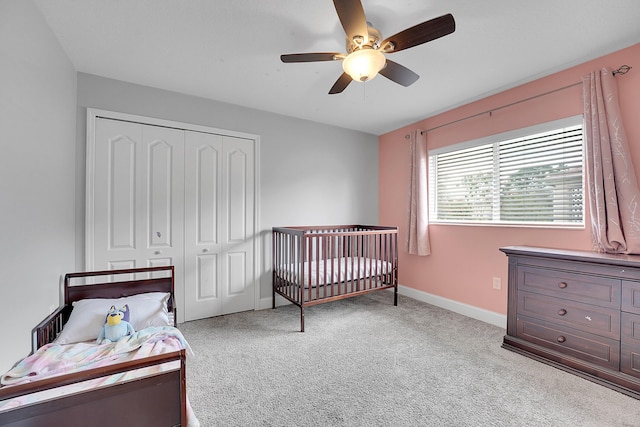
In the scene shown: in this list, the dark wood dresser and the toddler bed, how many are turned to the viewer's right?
0

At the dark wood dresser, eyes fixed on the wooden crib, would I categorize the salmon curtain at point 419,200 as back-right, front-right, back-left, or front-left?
front-right

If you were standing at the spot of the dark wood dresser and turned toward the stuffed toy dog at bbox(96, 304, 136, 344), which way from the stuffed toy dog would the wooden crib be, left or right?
right

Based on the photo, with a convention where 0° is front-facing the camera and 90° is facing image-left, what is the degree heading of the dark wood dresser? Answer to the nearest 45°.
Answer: approximately 45°

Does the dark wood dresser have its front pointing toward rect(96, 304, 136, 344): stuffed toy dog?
yes

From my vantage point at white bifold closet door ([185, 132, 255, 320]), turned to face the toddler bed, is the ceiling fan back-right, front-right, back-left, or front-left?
front-left

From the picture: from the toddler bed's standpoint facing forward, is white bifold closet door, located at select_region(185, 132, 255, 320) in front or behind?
behind

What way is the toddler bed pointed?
toward the camera
